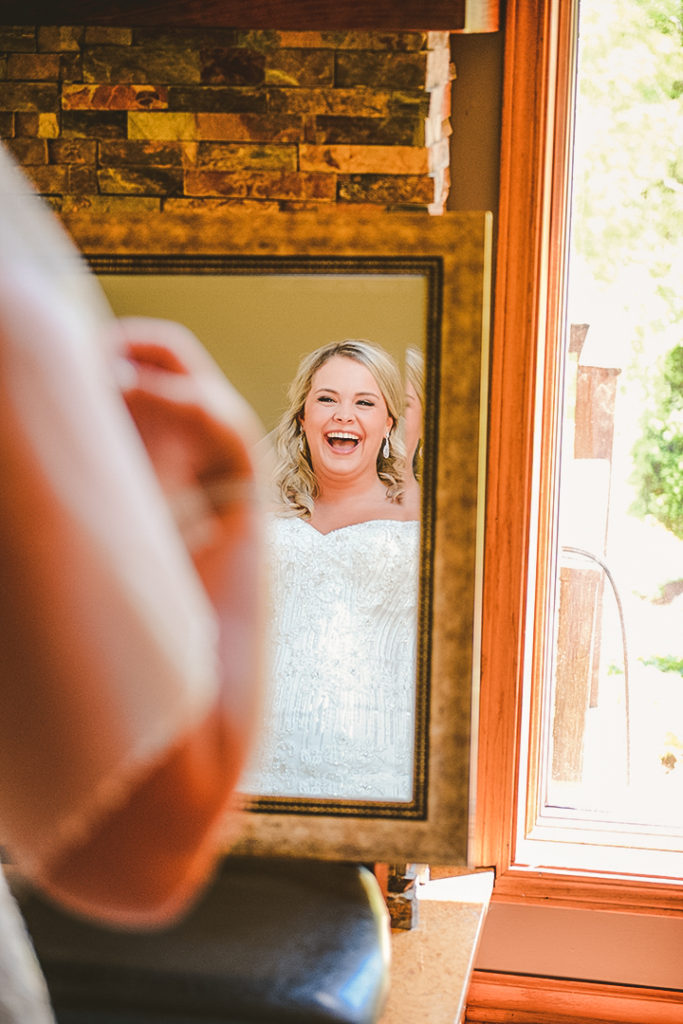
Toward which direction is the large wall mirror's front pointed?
toward the camera
